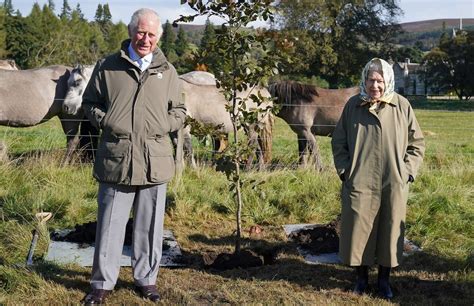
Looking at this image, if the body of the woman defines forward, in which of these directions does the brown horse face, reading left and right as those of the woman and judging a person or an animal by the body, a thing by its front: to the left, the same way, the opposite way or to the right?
to the right

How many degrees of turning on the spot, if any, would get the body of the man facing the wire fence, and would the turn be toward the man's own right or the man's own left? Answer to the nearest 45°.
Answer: approximately 180°

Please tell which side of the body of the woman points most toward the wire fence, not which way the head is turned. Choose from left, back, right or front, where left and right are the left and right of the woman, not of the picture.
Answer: back

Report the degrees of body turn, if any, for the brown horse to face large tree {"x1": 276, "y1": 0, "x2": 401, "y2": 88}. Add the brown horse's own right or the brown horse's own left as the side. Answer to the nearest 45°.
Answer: approximately 90° to the brown horse's own right

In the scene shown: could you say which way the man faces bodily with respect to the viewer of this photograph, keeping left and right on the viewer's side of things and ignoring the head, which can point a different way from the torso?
facing the viewer

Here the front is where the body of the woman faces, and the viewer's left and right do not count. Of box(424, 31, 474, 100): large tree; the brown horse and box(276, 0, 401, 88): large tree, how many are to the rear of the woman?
3

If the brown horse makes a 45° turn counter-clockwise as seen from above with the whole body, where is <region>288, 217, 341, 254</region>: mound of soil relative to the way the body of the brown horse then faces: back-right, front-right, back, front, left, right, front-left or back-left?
front-left

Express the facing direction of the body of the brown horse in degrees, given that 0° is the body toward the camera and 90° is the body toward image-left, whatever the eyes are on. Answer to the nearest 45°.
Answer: approximately 90°

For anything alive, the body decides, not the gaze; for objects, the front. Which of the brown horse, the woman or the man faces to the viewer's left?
the brown horse

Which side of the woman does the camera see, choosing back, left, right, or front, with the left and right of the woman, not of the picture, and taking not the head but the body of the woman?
front

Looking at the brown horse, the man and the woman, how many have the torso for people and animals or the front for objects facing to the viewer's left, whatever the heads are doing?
1

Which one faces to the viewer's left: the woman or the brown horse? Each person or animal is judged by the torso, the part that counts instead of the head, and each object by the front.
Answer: the brown horse
